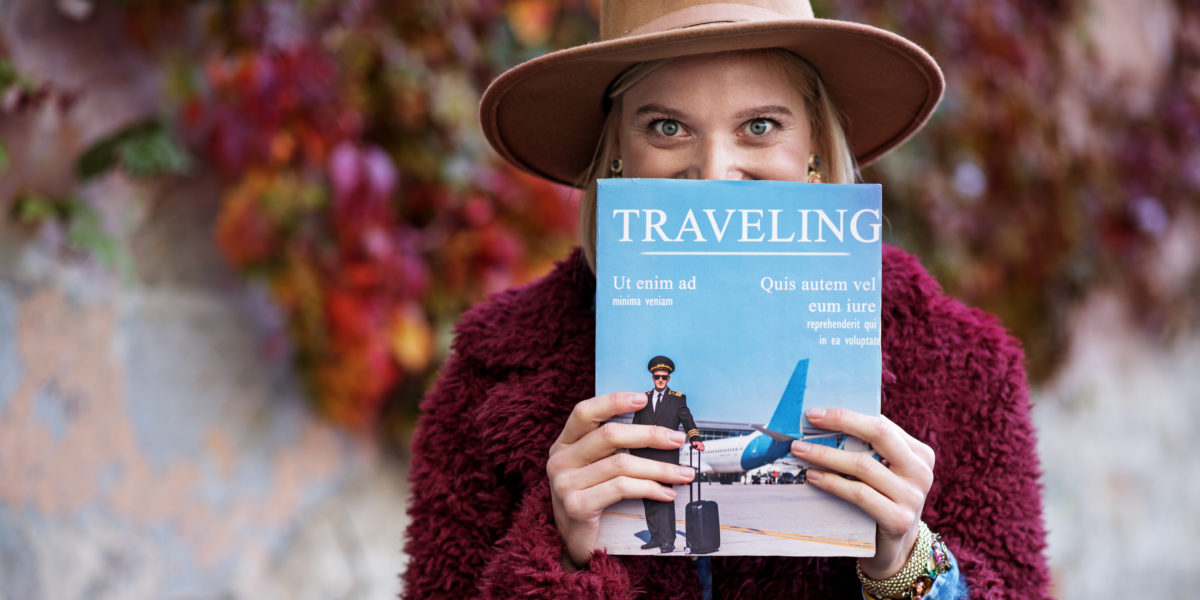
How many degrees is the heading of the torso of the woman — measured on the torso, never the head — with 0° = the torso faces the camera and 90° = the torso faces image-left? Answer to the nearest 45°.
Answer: approximately 0°
